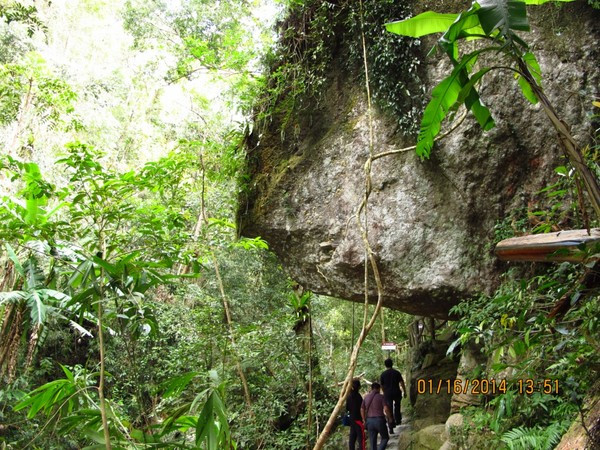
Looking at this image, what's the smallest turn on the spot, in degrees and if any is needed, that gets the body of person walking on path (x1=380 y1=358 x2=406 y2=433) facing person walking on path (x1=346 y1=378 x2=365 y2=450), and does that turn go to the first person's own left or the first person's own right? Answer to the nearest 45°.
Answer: approximately 135° to the first person's own left

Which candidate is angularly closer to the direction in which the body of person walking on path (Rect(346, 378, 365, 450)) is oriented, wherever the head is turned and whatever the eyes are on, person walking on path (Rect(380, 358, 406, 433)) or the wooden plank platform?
the person walking on path

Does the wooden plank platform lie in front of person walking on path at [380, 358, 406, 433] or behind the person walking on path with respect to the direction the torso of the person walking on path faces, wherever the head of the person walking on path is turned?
behind

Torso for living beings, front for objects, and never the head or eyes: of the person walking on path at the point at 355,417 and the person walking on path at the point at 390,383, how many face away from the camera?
2

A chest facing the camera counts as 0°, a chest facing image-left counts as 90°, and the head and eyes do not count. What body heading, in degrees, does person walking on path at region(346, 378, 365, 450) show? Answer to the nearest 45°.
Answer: approximately 180°

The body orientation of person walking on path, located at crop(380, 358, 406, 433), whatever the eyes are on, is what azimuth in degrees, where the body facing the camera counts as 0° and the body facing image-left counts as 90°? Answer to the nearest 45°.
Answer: approximately 180°

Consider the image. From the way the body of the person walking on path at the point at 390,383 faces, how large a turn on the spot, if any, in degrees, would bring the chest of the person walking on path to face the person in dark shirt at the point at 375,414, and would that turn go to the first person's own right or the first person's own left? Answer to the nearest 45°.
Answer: approximately 180°
